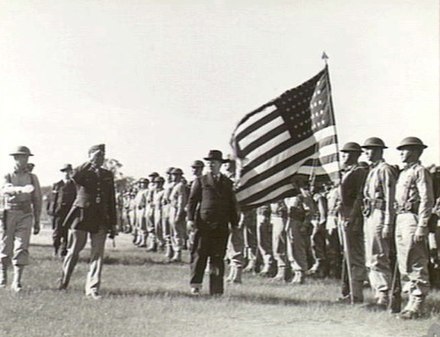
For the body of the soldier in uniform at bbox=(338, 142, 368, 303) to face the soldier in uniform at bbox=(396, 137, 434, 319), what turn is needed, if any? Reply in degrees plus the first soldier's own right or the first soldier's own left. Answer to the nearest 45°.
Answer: approximately 135° to the first soldier's own left

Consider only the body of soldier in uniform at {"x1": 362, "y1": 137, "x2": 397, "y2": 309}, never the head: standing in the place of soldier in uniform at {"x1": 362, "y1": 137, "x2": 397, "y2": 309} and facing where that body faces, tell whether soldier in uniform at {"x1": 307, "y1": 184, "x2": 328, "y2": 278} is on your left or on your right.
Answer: on your right

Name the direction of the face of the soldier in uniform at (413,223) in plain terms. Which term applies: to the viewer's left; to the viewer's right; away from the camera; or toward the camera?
to the viewer's left

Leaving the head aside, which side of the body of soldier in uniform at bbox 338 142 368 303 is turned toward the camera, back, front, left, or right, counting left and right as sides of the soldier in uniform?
left

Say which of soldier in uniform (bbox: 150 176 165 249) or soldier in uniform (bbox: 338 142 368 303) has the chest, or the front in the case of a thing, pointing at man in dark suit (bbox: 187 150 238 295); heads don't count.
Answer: soldier in uniform (bbox: 338 142 368 303)

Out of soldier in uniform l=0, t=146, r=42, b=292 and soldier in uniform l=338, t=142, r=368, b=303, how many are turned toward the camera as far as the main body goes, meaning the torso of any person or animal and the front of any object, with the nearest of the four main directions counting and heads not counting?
1
